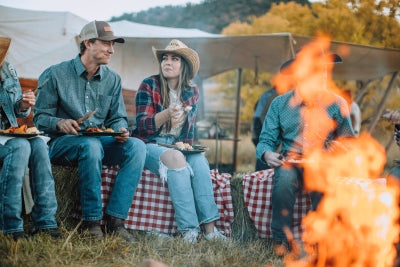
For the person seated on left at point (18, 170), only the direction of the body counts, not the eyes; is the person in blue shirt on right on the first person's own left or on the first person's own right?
on the first person's own left

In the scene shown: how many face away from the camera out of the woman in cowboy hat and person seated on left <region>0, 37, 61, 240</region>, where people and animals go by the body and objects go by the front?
0

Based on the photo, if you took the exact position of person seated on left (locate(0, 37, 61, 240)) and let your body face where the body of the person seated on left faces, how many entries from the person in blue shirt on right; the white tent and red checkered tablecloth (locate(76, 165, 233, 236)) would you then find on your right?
0

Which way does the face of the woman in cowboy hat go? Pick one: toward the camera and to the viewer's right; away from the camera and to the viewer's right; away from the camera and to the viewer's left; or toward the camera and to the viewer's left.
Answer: toward the camera and to the viewer's left

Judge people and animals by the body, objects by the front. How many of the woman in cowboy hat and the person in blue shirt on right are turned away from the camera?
0

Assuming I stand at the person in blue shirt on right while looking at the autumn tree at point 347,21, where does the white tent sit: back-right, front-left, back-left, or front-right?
front-left

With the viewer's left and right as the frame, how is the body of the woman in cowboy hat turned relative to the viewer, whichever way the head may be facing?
facing the viewer and to the right of the viewer

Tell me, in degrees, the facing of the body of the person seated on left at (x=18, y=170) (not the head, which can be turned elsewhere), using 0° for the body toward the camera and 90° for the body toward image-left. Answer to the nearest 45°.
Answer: approximately 315°
